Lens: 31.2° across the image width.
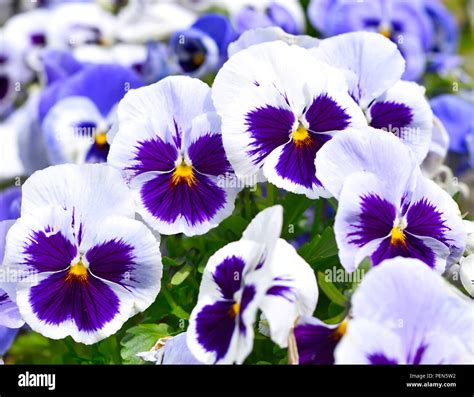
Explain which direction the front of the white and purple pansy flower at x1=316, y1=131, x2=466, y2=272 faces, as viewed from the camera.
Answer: facing the viewer

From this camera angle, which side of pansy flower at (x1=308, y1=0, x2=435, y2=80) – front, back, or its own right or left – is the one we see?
front

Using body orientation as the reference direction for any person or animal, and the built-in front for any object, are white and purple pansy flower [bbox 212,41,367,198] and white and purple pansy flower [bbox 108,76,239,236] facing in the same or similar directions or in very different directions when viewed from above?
same or similar directions

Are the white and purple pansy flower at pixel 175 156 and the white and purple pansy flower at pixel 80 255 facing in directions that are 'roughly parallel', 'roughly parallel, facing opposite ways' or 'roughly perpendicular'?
roughly parallel

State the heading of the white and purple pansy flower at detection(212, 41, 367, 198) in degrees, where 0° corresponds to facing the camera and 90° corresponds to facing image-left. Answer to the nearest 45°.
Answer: approximately 0°

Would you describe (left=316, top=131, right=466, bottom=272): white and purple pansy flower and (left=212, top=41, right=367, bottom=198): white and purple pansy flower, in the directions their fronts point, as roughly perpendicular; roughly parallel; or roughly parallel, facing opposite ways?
roughly parallel

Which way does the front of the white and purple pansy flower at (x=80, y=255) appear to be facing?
toward the camera

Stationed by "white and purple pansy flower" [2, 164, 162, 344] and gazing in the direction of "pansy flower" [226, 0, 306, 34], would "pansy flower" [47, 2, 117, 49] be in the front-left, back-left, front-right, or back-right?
front-left

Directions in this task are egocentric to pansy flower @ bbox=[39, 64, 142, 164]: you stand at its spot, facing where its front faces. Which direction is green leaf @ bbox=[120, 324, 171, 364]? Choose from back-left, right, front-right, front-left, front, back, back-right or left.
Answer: front-right

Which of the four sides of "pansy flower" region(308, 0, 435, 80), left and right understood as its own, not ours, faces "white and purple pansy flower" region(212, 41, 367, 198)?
front

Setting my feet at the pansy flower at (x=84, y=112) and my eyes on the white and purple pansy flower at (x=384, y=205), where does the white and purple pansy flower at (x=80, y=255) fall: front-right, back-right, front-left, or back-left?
front-right

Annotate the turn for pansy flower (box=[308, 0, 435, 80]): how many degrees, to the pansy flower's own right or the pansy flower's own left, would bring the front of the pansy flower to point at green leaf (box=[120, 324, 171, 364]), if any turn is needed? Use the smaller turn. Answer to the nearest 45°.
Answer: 0° — it already faces it

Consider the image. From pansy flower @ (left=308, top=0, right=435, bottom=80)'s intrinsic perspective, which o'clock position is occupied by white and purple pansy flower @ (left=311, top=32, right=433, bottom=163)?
The white and purple pansy flower is roughly at 12 o'clock from the pansy flower.

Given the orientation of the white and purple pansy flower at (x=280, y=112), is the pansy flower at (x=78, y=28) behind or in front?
behind
